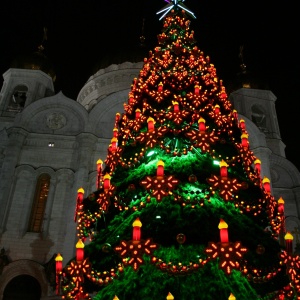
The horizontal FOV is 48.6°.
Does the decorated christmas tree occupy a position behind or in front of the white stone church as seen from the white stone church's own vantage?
in front

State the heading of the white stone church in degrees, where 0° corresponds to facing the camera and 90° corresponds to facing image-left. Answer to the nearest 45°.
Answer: approximately 0°

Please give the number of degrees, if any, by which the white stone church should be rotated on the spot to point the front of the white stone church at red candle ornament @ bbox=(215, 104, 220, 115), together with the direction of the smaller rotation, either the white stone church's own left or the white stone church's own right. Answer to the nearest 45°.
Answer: approximately 45° to the white stone church's own left

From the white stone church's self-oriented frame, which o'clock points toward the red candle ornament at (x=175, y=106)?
The red candle ornament is roughly at 11 o'clock from the white stone church.

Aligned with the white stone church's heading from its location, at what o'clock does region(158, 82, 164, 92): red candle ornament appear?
The red candle ornament is roughly at 11 o'clock from the white stone church.
